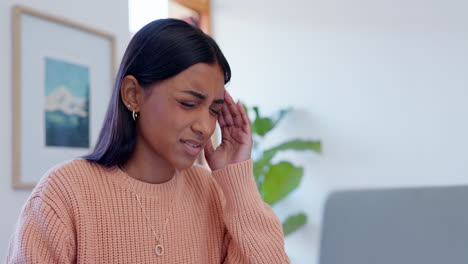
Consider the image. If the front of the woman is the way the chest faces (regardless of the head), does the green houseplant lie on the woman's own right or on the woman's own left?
on the woman's own left

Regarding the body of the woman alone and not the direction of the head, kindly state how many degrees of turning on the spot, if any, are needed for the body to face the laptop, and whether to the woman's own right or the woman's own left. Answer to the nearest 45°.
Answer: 0° — they already face it

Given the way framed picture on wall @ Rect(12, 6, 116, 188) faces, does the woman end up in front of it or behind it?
in front

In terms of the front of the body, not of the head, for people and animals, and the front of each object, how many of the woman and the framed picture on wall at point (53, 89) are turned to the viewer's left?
0

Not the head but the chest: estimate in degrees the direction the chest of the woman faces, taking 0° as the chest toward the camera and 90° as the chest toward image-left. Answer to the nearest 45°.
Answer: approximately 315°

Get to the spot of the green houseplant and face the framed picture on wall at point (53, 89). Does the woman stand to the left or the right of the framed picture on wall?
left

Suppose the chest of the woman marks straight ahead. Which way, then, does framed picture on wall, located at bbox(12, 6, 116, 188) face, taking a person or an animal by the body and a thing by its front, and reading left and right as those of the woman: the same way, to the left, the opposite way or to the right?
the same way

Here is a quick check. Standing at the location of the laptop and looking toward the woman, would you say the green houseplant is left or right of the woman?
right

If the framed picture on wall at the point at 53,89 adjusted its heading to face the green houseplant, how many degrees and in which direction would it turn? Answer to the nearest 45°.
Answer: approximately 45° to its left

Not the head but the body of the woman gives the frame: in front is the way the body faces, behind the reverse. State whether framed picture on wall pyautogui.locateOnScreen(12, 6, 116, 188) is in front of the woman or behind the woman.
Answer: behind

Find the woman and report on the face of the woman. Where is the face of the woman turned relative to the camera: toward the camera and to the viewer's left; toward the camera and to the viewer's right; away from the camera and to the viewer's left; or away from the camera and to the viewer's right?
toward the camera and to the viewer's right
